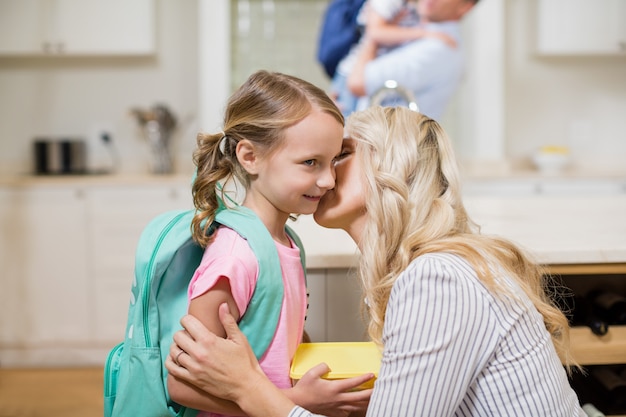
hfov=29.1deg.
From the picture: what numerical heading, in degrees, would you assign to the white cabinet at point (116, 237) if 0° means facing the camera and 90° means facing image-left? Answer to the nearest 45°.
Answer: approximately 0°

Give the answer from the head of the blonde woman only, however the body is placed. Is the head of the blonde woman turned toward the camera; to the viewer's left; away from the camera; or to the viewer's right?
to the viewer's left

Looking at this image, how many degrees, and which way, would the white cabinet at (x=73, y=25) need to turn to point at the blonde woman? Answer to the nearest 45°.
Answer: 0° — it already faces them

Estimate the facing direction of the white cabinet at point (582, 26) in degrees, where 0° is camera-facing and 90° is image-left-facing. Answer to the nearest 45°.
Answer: approximately 0°

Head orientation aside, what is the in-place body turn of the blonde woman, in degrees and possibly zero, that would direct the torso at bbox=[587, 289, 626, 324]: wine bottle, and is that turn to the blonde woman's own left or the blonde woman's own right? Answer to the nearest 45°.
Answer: approximately 135° to the blonde woman's own right

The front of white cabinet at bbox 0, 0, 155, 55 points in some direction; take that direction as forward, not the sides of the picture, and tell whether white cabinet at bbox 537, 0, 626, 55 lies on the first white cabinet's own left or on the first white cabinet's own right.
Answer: on the first white cabinet's own left
